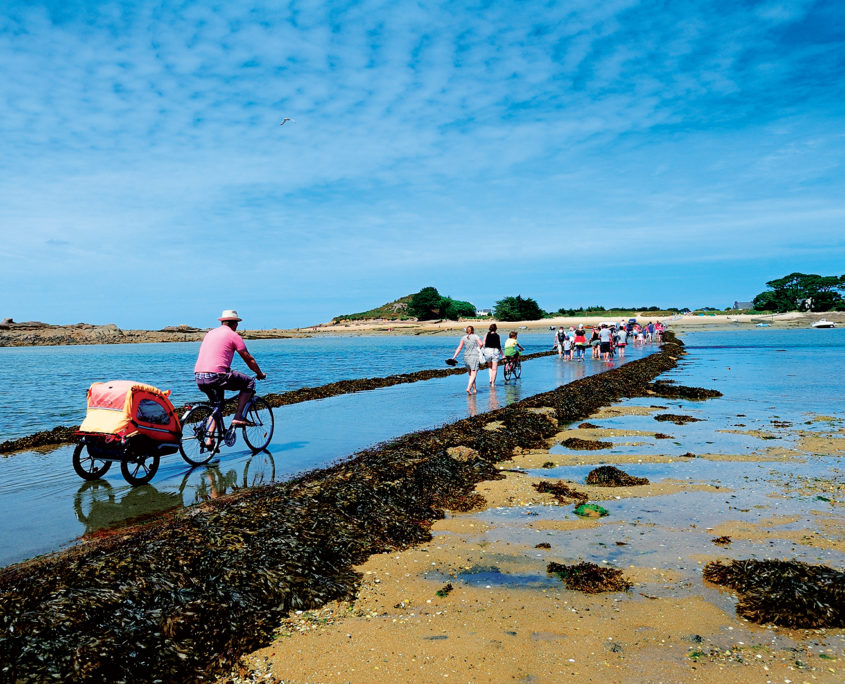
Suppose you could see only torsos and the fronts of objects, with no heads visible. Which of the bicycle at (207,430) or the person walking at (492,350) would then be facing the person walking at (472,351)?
the bicycle

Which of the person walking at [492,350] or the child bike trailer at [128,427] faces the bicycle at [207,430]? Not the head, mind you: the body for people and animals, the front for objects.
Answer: the child bike trailer

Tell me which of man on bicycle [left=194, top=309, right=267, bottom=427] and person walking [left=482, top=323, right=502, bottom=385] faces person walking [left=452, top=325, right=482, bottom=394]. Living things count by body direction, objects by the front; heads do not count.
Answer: the man on bicycle

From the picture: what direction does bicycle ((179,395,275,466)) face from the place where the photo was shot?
facing away from the viewer and to the right of the viewer

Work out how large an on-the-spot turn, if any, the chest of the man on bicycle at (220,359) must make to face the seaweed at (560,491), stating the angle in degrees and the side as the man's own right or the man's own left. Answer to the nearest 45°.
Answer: approximately 90° to the man's own right

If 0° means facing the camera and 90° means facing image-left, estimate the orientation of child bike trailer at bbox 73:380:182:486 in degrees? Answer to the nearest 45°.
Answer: approximately 225°

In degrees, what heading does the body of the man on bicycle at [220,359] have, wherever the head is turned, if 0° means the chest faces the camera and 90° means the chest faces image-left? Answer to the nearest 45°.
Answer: approximately 225°

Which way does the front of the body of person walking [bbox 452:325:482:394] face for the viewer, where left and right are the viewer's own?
facing away from the viewer

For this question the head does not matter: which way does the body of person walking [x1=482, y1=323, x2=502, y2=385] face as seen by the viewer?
away from the camera

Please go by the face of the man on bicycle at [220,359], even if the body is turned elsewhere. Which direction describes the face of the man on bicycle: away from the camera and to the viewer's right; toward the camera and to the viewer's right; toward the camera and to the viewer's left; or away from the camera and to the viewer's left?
away from the camera and to the viewer's right

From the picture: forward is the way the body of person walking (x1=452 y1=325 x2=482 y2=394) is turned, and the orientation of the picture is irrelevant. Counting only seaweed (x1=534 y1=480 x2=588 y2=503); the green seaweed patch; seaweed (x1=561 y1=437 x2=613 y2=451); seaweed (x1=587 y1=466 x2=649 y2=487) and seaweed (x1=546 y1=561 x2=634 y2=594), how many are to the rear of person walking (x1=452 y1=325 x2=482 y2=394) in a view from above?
5

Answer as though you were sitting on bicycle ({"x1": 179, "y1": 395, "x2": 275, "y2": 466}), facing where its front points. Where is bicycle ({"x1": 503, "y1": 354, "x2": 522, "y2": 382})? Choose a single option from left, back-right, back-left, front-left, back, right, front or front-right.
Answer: front

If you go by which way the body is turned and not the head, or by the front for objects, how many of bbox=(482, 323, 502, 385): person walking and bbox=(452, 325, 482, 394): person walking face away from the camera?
2

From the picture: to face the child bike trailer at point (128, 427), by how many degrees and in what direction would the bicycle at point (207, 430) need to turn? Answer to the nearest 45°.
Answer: approximately 180°

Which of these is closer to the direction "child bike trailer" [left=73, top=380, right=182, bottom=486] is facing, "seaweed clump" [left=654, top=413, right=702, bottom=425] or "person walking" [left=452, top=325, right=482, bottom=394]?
the person walking

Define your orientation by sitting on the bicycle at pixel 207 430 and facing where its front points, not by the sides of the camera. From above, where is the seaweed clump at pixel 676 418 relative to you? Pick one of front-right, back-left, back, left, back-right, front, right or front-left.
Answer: front-right
